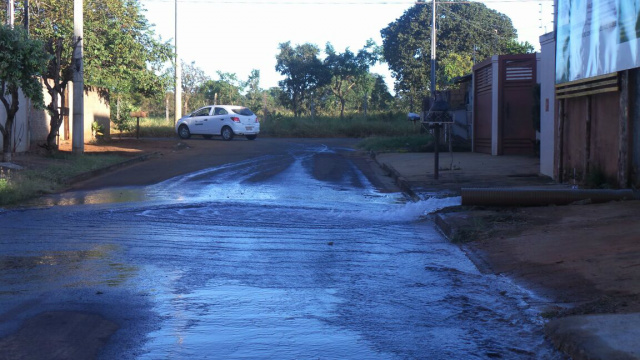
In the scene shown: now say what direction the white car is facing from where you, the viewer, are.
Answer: facing away from the viewer and to the left of the viewer

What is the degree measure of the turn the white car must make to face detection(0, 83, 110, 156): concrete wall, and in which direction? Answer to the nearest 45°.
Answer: approximately 90° to its left

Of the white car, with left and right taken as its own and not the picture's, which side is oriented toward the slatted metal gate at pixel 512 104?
back

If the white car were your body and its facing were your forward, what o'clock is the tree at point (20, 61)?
The tree is roughly at 8 o'clock from the white car.

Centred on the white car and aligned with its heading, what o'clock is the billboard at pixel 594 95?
The billboard is roughly at 7 o'clock from the white car.

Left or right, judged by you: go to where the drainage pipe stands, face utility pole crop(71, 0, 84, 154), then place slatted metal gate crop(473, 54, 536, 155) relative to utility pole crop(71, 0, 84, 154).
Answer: right

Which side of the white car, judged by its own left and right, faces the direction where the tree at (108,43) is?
left
